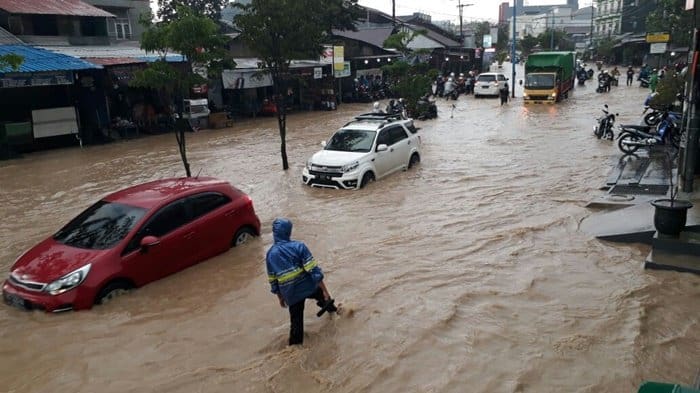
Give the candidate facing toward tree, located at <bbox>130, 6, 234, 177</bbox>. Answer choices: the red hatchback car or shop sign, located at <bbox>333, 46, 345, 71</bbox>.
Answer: the shop sign

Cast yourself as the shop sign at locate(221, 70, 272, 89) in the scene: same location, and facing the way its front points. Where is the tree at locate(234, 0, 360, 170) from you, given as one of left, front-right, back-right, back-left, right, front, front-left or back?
front-right

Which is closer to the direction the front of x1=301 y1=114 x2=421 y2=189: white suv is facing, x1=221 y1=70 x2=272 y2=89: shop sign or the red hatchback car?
the red hatchback car

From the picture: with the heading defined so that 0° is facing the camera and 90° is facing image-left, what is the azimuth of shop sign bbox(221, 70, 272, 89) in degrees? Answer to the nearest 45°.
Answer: approximately 315°

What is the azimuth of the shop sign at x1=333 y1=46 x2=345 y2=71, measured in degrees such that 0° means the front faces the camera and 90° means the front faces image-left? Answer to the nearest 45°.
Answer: approximately 0°

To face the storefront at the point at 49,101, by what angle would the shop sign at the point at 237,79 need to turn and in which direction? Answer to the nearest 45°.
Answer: approximately 90° to its right

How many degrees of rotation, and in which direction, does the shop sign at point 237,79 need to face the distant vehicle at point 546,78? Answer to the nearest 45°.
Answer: approximately 45° to its left

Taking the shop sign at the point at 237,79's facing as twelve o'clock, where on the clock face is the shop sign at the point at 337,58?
the shop sign at the point at 337,58 is roughly at 9 o'clock from the shop sign at the point at 237,79.

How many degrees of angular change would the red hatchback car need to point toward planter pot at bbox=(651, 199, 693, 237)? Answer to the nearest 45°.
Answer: approximately 135° to its left

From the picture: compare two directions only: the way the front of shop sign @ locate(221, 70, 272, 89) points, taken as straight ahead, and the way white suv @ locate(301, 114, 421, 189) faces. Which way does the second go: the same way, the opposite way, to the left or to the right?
to the right

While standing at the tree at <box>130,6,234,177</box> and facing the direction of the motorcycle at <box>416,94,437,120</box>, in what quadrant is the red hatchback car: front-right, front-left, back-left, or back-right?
back-right

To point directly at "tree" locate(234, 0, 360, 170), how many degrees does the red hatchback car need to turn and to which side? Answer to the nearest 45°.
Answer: approximately 180°

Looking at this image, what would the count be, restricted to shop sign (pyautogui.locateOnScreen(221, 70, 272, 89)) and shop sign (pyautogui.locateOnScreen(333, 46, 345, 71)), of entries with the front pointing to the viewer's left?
0
